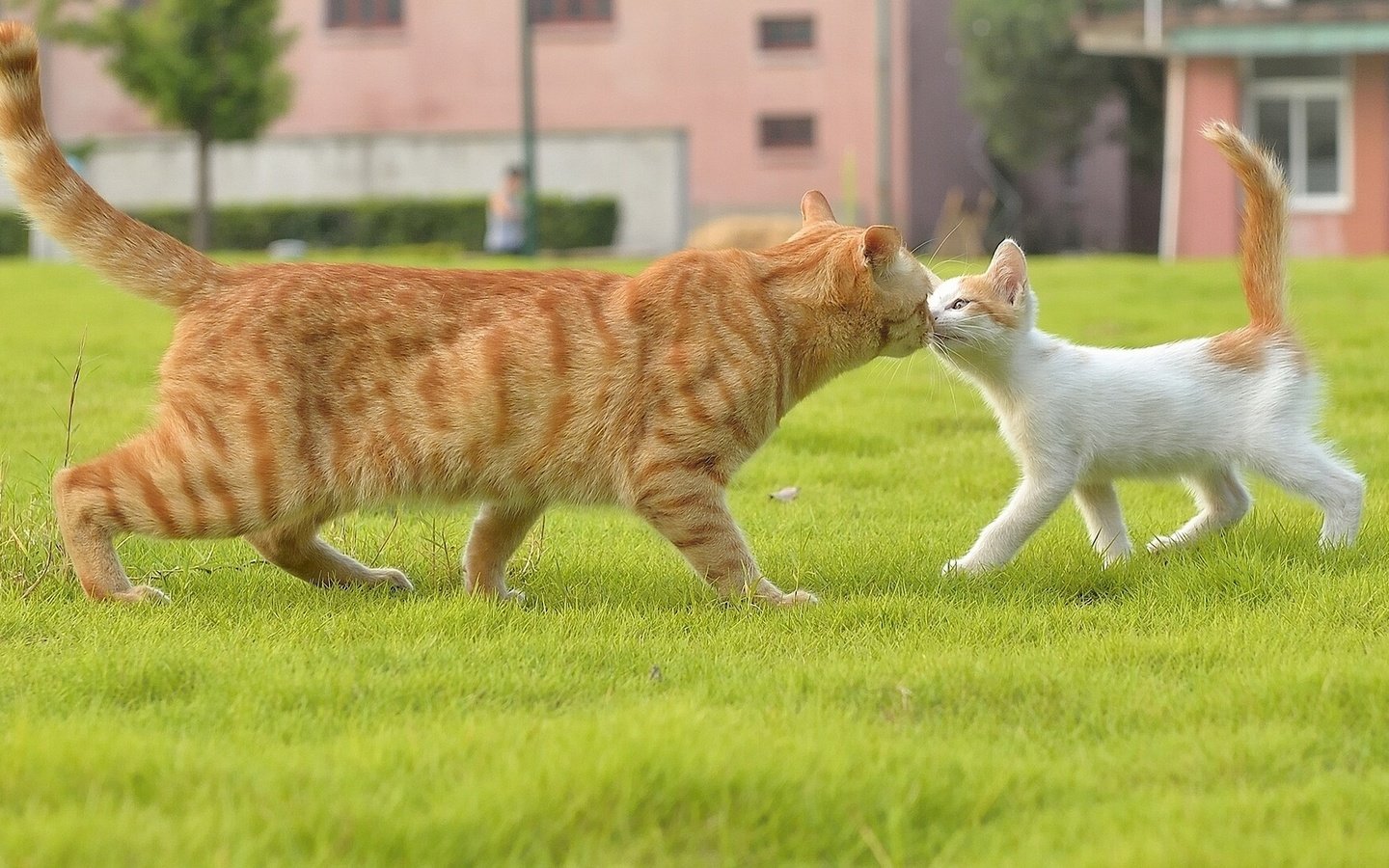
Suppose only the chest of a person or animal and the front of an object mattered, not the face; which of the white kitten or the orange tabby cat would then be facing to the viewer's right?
the orange tabby cat

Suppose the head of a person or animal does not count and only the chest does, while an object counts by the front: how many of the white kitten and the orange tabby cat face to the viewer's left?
1

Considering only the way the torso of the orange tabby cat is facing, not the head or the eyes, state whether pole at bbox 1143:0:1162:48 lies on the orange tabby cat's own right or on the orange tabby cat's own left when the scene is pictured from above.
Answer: on the orange tabby cat's own left

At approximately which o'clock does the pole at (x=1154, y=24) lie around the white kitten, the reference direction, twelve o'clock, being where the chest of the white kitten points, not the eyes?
The pole is roughly at 3 o'clock from the white kitten.

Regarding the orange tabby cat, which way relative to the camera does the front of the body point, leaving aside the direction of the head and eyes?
to the viewer's right

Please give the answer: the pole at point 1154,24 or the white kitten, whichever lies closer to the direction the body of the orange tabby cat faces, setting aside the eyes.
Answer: the white kitten

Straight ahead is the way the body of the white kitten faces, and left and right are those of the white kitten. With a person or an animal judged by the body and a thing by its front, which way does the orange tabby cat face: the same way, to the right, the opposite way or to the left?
the opposite way

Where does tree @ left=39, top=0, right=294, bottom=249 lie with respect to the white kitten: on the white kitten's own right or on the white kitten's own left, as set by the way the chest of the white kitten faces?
on the white kitten's own right

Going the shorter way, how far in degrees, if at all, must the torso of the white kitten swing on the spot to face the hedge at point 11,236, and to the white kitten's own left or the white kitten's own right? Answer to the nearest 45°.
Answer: approximately 45° to the white kitten's own right

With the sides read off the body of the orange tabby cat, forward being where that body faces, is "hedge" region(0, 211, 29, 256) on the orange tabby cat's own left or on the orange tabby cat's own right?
on the orange tabby cat's own left

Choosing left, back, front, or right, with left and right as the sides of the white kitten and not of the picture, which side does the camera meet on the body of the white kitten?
left

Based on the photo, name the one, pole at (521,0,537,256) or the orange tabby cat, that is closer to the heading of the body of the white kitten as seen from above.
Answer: the orange tabby cat
